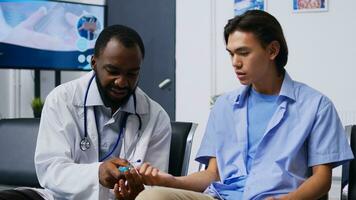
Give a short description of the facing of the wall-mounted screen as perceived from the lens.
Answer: facing the viewer and to the right of the viewer

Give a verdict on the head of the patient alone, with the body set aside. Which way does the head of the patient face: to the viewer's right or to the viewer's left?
to the viewer's left

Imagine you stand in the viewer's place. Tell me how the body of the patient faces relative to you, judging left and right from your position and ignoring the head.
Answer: facing the viewer and to the left of the viewer

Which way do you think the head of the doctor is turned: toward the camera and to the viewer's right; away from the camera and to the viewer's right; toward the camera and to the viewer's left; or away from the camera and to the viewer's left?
toward the camera and to the viewer's right

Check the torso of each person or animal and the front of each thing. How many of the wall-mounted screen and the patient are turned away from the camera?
0

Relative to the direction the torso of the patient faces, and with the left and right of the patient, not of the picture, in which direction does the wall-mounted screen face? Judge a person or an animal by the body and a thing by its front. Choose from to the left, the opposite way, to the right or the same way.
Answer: to the left

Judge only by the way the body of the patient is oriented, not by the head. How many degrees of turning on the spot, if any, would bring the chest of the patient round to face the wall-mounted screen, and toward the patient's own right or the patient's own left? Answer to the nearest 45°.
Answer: approximately 90° to the patient's own right

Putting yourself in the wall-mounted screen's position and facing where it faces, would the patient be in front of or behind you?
in front

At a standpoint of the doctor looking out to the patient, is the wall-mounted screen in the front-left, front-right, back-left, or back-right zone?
back-left
